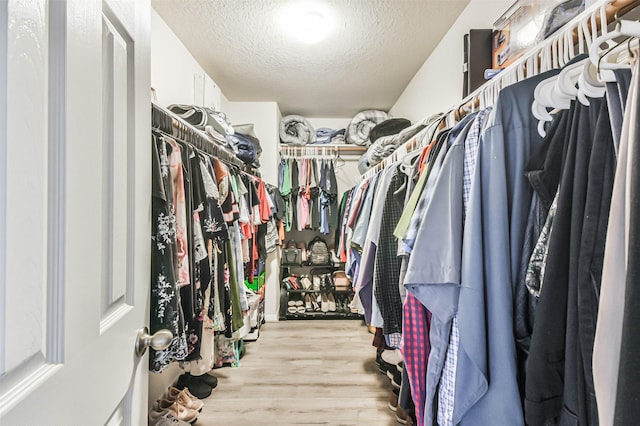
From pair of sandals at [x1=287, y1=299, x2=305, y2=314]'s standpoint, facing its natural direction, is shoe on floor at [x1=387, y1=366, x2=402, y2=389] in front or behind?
in front

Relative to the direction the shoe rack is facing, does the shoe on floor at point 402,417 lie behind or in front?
in front

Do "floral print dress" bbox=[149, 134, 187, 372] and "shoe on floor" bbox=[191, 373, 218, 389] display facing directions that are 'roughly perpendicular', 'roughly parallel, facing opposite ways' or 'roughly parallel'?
roughly perpendicular

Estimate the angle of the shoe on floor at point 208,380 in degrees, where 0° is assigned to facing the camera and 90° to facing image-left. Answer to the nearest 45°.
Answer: approximately 270°

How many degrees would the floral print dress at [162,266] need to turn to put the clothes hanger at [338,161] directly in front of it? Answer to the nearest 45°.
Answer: approximately 135° to its left

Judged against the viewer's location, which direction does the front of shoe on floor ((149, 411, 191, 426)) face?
facing to the right of the viewer

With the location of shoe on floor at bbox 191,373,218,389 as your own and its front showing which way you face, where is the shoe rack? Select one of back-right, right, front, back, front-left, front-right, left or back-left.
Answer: front-left

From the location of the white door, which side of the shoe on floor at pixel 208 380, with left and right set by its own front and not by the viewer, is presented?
right
